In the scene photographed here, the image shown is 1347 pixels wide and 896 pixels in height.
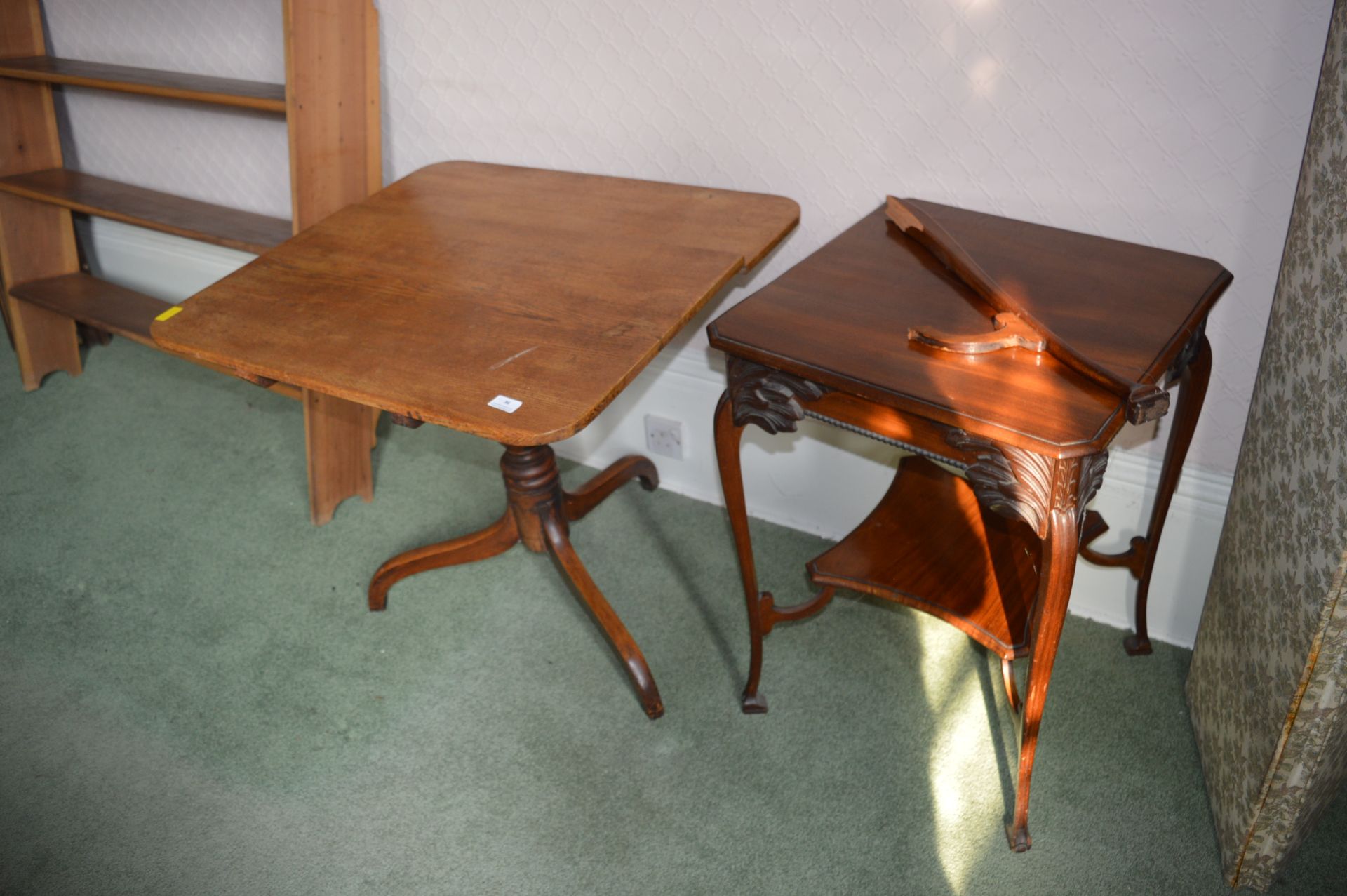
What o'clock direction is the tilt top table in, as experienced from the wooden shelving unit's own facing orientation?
The tilt top table is roughly at 10 o'clock from the wooden shelving unit.

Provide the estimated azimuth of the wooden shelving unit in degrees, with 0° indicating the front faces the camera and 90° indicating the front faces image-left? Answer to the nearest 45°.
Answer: approximately 45°

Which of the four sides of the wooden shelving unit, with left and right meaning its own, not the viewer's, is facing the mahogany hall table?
left

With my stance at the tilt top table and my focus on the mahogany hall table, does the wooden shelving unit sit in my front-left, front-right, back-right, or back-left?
back-left

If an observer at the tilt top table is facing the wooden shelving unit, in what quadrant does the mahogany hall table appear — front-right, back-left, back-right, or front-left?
back-right
